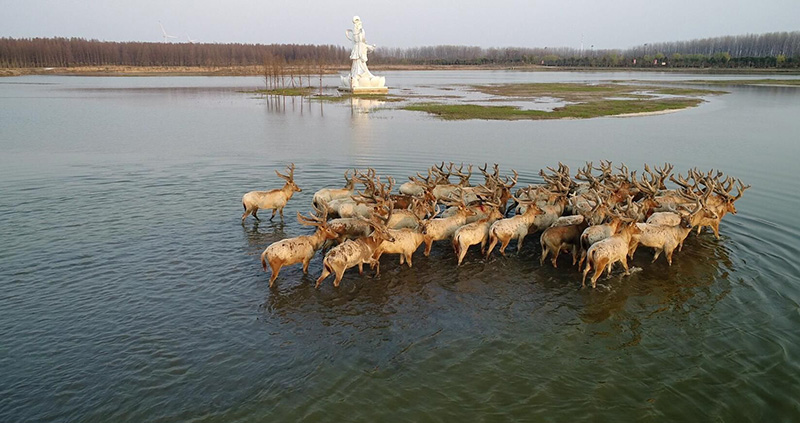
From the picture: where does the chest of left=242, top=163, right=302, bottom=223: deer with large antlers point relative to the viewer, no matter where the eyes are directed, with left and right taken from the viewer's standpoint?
facing to the right of the viewer

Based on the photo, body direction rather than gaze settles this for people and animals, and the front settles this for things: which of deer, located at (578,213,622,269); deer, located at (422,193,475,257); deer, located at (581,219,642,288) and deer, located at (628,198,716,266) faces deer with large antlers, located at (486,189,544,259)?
deer, located at (422,193,475,257)

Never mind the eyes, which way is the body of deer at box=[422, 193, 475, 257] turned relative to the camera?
to the viewer's right

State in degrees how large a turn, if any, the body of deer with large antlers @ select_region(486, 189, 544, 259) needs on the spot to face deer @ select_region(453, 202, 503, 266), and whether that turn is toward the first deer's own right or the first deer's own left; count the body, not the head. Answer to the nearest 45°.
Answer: approximately 180°

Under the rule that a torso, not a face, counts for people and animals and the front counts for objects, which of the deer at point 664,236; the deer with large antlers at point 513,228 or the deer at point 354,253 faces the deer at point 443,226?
the deer at point 354,253

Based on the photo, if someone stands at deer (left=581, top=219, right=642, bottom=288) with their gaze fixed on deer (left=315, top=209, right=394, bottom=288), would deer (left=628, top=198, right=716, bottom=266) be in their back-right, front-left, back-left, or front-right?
back-right

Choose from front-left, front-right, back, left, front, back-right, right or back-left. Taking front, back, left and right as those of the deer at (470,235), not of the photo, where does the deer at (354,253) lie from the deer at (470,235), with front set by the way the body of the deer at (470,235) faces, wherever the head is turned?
back

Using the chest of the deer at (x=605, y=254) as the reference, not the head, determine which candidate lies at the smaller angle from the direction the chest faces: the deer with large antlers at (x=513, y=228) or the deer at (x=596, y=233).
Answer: the deer

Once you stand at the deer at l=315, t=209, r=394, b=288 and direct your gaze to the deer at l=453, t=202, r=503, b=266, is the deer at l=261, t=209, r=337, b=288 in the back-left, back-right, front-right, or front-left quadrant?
back-left

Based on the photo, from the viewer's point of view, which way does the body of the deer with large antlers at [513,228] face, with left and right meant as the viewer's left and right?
facing away from the viewer and to the right of the viewer

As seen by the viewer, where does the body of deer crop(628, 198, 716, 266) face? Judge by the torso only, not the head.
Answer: to the viewer's right

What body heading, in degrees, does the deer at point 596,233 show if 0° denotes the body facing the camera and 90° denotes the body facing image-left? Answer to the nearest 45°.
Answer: approximately 225°

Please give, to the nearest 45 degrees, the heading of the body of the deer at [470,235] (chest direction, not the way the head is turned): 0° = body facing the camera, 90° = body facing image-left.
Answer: approximately 225°
